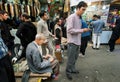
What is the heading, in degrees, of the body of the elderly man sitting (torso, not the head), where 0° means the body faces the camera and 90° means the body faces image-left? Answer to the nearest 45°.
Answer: approximately 270°

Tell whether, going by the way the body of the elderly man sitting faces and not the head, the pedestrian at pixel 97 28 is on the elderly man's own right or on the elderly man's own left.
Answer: on the elderly man's own left

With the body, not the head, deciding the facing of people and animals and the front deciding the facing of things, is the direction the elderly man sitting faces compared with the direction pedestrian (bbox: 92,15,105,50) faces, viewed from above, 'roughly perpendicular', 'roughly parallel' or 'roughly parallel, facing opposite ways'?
roughly perpendicular

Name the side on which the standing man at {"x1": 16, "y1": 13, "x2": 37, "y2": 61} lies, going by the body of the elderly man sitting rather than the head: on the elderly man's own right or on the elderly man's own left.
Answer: on the elderly man's own left

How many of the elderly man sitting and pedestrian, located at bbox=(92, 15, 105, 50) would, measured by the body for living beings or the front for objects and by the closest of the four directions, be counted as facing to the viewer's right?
1
